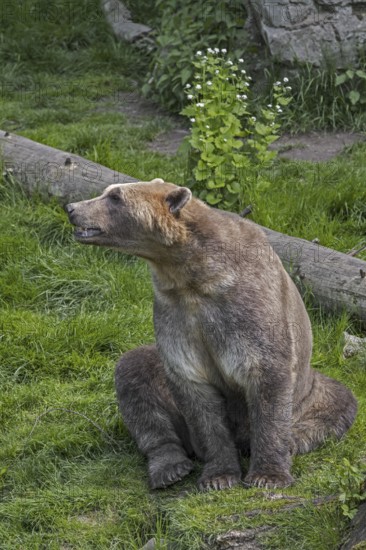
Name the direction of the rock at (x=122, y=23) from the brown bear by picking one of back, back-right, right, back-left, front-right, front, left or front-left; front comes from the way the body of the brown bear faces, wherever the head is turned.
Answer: back-right

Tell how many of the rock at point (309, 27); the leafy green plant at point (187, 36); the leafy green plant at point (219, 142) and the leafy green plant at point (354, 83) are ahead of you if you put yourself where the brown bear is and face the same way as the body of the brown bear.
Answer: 0

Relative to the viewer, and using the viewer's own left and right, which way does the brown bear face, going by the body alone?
facing the viewer and to the left of the viewer

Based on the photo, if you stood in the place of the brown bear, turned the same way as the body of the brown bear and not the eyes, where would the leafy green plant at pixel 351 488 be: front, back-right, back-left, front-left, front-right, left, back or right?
left

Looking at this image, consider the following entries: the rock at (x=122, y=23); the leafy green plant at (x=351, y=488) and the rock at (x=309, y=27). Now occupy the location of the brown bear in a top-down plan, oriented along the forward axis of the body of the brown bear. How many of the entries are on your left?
1

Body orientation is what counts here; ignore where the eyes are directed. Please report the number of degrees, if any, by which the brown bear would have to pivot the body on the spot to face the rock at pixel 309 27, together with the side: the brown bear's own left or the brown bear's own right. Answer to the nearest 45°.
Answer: approximately 135° to the brown bear's own right

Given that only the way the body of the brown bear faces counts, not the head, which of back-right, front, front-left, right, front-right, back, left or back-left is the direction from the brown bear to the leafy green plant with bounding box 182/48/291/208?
back-right

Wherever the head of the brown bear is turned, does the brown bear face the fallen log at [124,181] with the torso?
no

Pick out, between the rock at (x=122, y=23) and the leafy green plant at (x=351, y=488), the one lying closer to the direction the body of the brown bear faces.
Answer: the leafy green plant

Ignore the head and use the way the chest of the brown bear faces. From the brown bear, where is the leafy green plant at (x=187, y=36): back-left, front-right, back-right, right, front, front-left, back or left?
back-right
